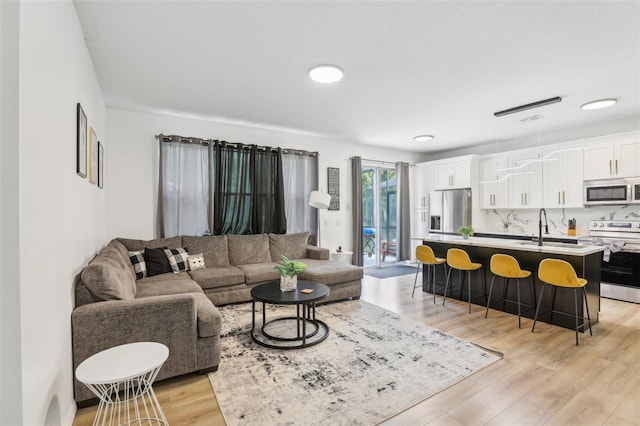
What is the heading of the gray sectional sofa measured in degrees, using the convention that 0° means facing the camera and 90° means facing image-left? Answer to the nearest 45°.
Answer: approximately 315°

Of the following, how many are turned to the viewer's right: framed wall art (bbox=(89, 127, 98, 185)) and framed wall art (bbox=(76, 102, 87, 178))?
2

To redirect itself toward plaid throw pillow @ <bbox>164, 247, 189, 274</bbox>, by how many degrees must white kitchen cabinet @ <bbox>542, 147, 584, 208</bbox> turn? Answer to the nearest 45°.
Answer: approximately 45° to its right

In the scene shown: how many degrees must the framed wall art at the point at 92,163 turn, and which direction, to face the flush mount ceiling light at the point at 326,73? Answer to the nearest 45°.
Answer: approximately 45° to its right

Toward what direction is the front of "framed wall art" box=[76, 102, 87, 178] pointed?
to the viewer's right

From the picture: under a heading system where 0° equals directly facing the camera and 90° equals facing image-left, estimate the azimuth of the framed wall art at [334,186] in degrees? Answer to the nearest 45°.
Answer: approximately 315°

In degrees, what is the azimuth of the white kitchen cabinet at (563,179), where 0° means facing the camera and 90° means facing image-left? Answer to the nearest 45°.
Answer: approximately 0°

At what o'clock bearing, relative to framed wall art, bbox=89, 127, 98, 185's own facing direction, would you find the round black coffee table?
The round black coffee table is roughly at 1 o'clock from the framed wall art.

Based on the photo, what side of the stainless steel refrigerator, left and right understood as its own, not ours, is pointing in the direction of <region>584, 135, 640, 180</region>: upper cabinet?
left

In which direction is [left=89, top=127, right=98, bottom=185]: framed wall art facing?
to the viewer's right

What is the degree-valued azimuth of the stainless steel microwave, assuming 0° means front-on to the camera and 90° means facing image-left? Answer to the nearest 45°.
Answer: approximately 0°
